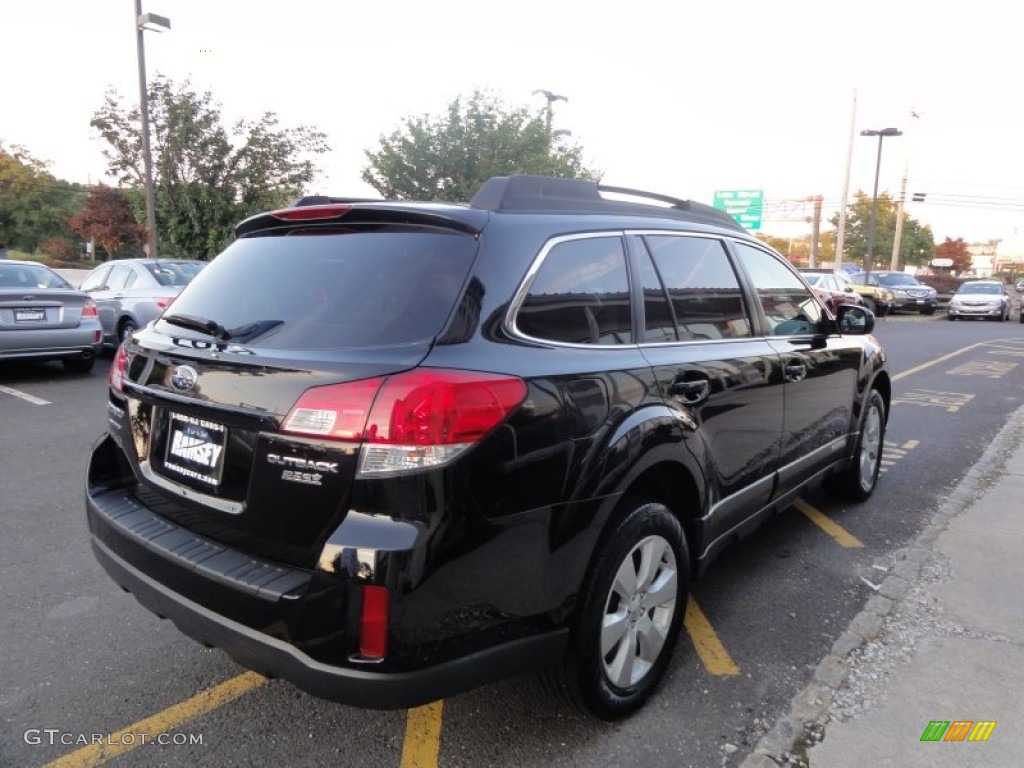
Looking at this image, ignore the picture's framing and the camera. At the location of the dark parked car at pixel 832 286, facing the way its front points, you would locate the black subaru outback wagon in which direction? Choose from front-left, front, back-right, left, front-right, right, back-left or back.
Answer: front-right

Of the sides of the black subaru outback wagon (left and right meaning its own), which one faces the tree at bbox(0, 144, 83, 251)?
left

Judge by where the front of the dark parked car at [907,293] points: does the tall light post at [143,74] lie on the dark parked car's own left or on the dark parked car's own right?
on the dark parked car's own right

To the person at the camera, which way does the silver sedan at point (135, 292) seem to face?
facing away from the viewer and to the left of the viewer

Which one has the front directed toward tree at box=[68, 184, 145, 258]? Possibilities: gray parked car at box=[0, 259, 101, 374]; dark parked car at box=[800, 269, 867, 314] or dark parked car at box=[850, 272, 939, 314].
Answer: gray parked car at box=[0, 259, 101, 374]

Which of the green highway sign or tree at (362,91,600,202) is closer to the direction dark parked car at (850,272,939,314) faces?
the tree

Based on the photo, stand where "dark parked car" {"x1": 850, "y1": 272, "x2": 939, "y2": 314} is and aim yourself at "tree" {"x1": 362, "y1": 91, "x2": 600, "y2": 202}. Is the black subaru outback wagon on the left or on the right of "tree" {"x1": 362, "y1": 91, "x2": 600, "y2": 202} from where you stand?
left

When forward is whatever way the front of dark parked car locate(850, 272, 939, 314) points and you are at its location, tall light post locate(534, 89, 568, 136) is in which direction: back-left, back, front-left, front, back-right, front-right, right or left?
right

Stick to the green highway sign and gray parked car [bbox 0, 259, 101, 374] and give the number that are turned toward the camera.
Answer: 1

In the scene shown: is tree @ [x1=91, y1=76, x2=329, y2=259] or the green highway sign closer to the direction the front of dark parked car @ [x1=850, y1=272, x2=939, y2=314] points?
the tree

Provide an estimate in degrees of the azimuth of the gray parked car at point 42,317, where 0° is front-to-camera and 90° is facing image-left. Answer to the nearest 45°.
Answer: approximately 180°

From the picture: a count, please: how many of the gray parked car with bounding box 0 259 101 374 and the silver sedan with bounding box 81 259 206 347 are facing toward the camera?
0

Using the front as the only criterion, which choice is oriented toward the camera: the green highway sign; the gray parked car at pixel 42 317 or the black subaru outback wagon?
the green highway sign

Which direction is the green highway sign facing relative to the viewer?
toward the camera

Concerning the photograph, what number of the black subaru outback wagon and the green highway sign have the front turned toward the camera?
1

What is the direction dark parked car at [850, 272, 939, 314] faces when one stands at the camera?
facing the viewer and to the right of the viewer

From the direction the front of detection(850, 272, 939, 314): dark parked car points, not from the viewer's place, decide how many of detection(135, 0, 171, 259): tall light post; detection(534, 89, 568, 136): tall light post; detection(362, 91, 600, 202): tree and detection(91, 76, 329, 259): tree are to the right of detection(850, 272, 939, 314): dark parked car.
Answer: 4

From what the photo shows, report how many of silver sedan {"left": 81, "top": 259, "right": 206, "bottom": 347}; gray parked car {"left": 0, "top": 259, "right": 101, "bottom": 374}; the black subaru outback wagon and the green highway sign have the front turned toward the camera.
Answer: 1

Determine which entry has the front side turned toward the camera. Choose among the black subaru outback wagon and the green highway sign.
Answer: the green highway sign
